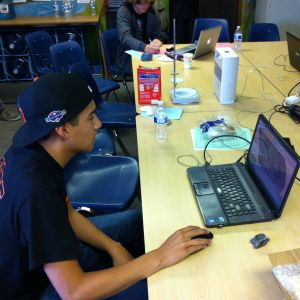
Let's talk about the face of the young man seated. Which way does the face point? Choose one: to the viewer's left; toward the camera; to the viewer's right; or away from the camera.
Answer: to the viewer's right

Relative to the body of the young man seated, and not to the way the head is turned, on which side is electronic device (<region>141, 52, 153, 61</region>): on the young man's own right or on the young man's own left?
on the young man's own left

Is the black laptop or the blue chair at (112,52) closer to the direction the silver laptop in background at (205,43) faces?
the blue chair

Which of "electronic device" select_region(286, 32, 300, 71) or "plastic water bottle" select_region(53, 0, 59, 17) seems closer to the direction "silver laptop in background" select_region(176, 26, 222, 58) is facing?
the plastic water bottle

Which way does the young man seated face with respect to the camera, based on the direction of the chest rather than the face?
to the viewer's right

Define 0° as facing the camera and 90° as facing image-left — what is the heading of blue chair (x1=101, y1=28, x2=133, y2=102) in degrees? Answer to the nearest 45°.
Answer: approximately 270°

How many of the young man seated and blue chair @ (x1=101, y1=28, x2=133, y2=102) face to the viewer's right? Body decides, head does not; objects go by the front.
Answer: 2

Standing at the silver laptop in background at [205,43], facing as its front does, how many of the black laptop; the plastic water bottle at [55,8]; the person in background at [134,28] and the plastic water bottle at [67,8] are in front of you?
3

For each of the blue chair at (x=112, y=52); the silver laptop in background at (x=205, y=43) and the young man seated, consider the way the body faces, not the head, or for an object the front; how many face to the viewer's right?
2

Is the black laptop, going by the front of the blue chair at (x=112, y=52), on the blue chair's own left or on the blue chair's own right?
on the blue chair's own right

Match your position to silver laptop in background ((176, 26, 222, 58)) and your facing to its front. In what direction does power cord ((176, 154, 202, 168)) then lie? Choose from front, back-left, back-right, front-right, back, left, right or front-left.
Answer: back-left

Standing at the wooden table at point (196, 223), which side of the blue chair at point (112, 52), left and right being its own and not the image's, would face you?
right
